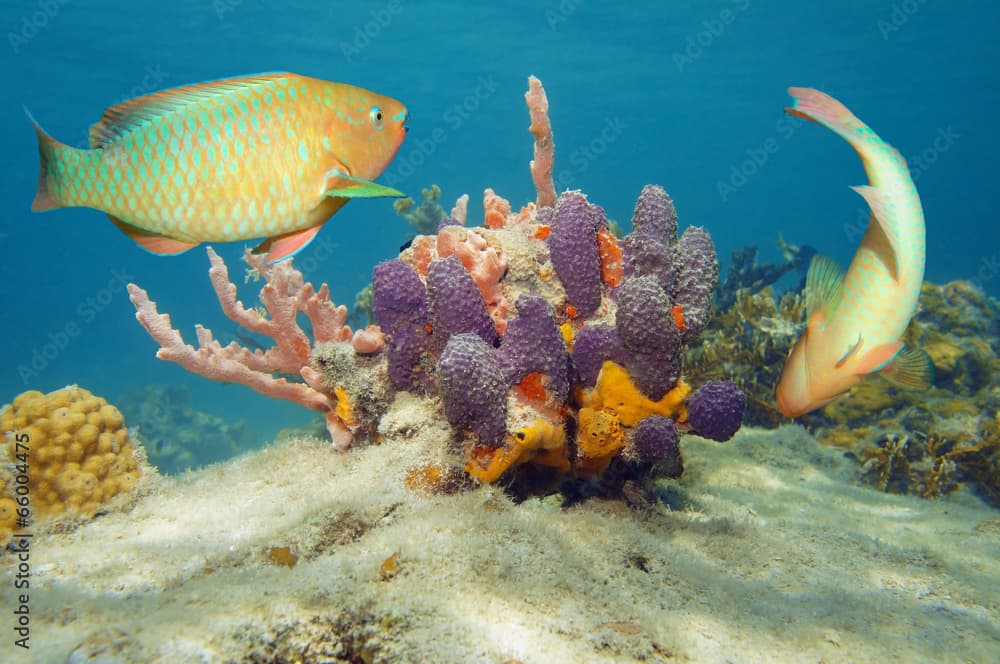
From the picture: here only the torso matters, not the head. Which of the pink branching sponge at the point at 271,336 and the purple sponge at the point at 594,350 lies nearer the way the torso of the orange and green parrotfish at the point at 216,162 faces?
the purple sponge

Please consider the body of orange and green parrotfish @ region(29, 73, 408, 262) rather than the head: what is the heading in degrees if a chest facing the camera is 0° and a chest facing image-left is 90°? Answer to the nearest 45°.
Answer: approximately 270°

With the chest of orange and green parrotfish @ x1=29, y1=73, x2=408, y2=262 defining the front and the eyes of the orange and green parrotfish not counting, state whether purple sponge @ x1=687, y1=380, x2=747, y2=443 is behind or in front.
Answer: in front

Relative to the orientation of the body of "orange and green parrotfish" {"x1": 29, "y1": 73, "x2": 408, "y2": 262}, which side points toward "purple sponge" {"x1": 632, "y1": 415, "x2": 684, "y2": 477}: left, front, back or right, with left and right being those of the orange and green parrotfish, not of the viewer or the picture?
front

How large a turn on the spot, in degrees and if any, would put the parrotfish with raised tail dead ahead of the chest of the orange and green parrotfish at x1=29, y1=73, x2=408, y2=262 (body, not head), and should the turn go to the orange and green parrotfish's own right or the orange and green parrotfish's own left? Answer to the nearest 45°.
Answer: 0° — it already faces it

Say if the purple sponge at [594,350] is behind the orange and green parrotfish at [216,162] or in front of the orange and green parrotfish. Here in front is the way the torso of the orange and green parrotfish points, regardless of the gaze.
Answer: in front

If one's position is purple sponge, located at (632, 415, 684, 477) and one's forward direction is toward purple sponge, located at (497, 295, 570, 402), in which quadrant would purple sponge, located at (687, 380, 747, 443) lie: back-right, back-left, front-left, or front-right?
back-right

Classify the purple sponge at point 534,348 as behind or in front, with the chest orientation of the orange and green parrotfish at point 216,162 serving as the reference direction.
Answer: in front

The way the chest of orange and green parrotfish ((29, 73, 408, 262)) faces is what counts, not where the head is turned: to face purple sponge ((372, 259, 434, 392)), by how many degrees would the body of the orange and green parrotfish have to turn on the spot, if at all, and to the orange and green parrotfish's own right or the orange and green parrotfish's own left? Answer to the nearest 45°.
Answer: approximately 45° to the orange and green parrotfish's own left

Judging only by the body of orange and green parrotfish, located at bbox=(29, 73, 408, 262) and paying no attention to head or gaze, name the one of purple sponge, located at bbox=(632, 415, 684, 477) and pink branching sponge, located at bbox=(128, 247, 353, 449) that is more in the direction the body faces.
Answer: the purple sponge

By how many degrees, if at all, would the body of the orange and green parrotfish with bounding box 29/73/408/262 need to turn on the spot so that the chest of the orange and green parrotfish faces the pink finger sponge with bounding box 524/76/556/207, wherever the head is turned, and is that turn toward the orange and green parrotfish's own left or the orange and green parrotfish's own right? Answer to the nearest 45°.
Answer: approximately 45° to the orange and green parrotfish's own left
